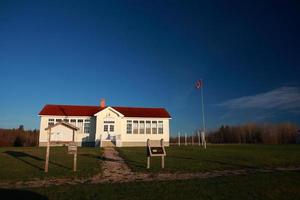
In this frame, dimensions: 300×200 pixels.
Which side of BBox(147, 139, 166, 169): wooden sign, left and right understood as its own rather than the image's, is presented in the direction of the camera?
front

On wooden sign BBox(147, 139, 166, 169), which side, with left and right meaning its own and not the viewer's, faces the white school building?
back

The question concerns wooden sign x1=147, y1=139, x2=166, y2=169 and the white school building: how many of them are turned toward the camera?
2

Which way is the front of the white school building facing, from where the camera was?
facing the viewer

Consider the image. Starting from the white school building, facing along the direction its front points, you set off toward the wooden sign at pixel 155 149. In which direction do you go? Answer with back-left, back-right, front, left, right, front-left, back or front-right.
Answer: front
